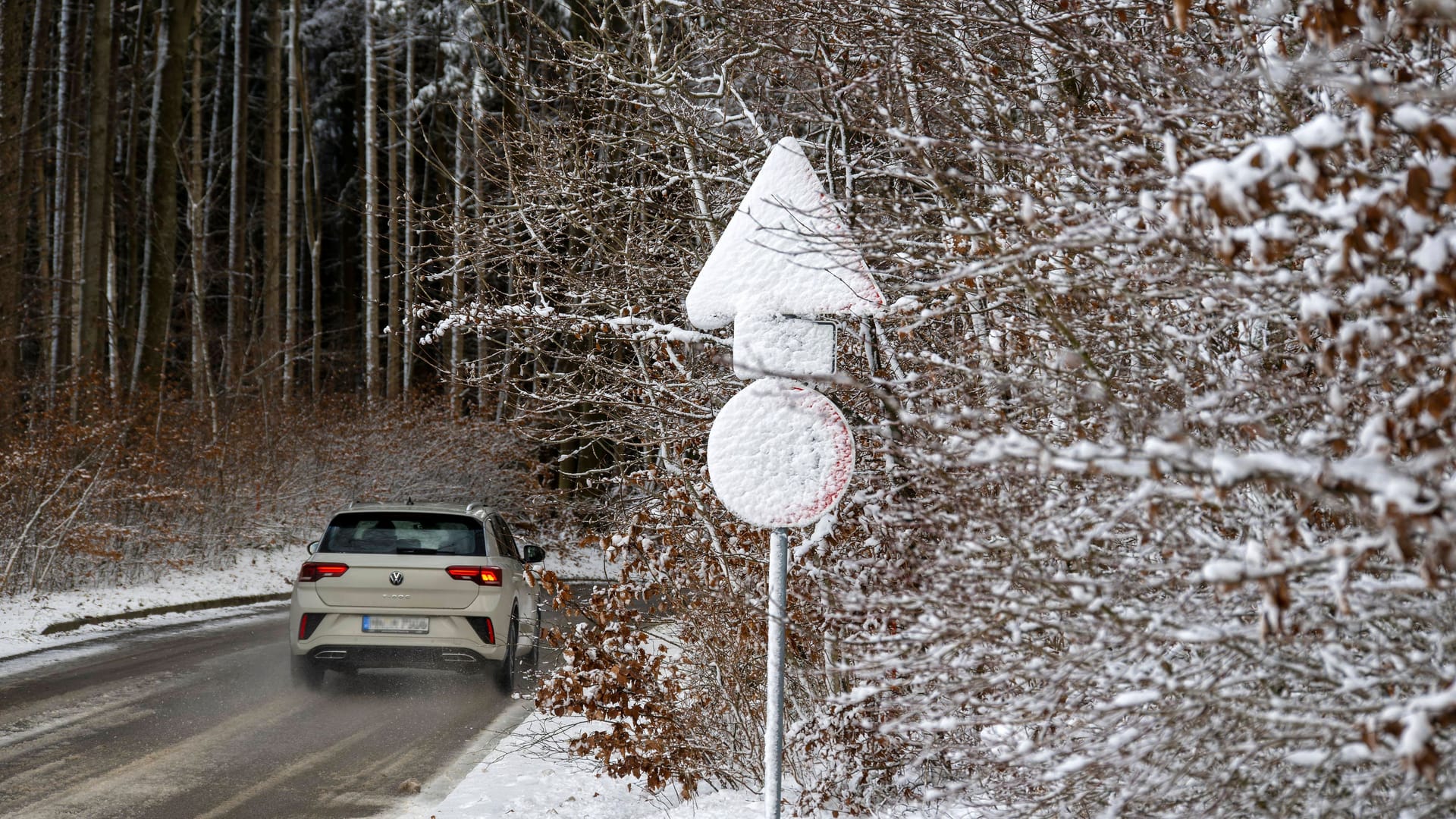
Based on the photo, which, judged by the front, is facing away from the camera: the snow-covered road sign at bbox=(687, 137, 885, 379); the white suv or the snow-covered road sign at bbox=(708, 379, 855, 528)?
the white suv

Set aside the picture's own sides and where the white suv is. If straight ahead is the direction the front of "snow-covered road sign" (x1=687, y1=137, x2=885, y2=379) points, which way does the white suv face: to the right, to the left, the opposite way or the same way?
the opposite way

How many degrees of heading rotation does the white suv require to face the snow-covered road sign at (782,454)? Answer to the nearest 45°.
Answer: approximately 180°

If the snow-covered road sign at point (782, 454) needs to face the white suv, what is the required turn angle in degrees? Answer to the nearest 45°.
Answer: approximately 135° to its right

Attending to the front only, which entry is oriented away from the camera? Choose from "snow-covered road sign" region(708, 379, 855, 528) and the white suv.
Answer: the white suv

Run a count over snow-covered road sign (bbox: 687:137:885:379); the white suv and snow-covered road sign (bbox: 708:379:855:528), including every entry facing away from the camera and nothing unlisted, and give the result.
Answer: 1

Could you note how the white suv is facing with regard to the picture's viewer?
facing away from the viewer

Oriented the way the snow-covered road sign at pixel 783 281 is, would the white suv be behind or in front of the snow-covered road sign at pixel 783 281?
behind

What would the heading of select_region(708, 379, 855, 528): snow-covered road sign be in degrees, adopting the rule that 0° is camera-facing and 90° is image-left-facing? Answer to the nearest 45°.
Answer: approximately 0°
